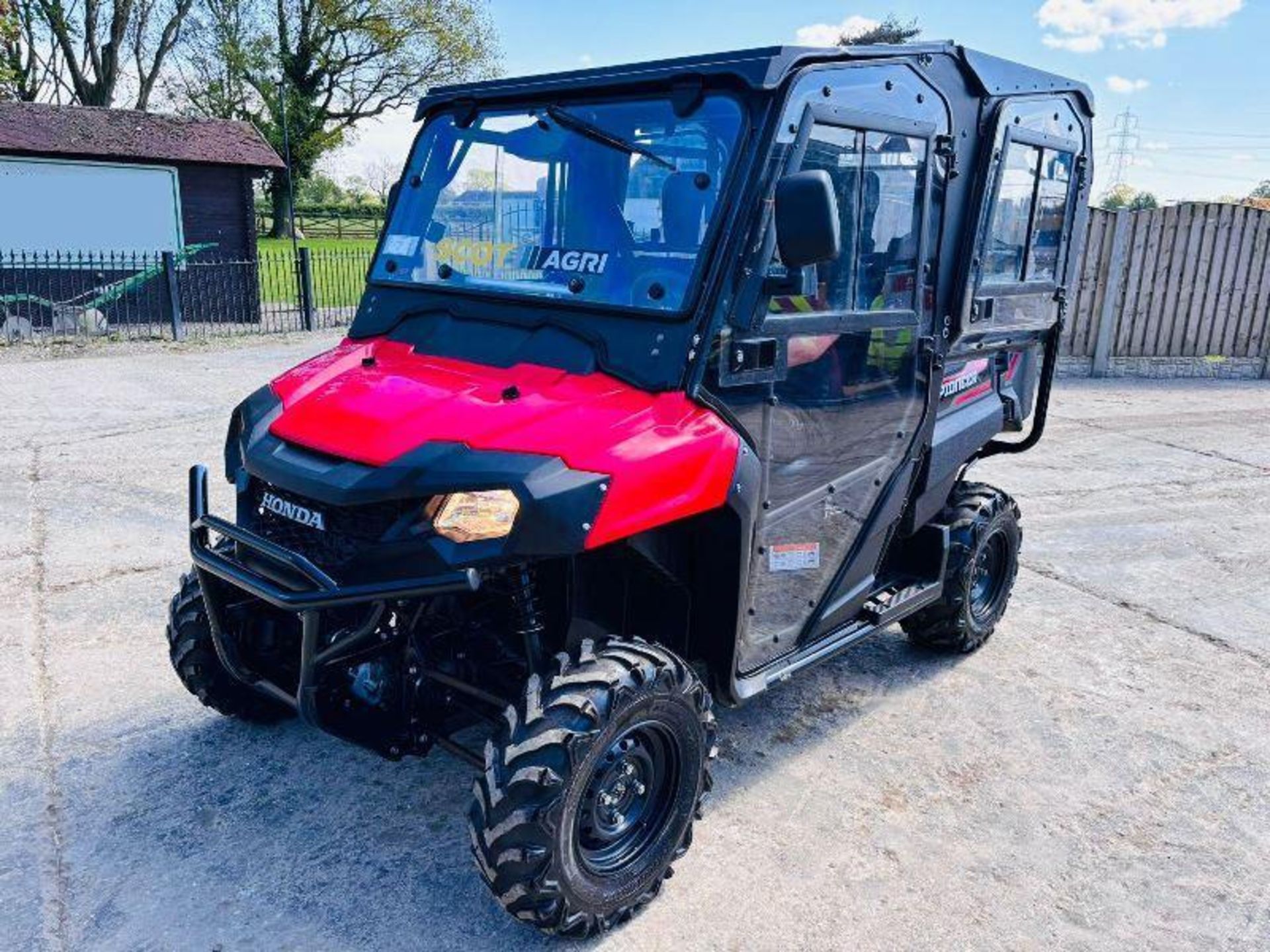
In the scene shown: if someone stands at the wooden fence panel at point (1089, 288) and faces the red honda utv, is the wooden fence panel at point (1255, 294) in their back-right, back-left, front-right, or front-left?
back-left

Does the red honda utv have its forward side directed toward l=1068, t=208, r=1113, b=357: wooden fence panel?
no

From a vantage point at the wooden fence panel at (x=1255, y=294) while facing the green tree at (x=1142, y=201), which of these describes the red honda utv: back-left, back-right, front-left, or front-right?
back-left

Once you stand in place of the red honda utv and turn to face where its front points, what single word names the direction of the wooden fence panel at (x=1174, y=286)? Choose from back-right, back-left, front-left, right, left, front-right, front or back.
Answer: back

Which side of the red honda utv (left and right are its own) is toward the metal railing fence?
right

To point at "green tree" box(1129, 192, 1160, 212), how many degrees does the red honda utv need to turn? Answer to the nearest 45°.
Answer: approximately 180°

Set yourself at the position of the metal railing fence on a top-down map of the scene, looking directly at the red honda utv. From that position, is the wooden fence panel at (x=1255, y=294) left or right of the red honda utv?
left

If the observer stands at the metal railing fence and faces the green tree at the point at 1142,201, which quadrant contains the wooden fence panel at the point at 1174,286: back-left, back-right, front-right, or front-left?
front-right

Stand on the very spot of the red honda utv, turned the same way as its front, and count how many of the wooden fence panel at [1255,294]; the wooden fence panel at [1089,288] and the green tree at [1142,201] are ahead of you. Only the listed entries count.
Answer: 0

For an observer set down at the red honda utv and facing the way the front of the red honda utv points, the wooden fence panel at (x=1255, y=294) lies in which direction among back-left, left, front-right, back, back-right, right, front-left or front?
back
